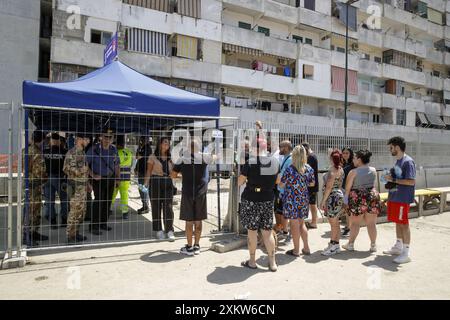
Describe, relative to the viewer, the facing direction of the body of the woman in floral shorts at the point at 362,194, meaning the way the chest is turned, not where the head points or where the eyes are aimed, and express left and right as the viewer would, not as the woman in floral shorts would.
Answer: facing away from the viewer and to the left of the viewer

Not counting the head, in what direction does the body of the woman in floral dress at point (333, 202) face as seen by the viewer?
to the viewer's left

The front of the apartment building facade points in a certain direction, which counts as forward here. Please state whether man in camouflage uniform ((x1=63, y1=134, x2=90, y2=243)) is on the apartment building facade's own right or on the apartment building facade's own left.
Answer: on the apartment building facade's own right
